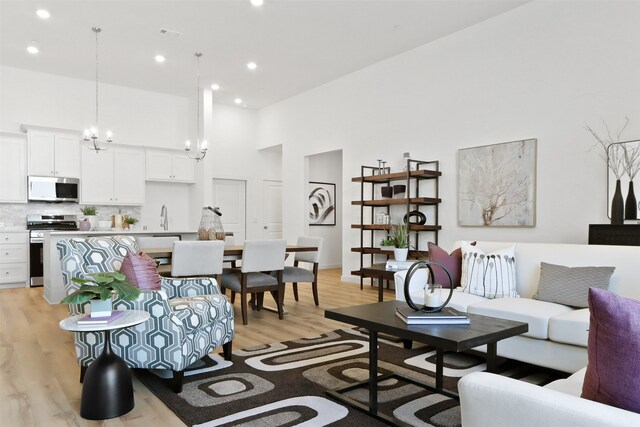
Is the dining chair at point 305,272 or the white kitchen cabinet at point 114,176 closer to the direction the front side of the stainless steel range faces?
the dining chair

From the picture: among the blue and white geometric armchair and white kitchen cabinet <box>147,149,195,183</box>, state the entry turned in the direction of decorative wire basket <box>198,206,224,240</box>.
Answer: the white kitchen cabinet

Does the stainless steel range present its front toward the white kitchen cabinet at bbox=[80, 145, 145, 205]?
no

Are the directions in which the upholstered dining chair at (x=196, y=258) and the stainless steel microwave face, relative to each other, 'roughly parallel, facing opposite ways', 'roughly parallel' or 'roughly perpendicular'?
roughly parallel, facing opposite ways

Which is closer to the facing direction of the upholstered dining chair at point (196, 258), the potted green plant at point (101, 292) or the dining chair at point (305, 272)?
the dining chair

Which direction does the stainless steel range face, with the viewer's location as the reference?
facing the viewer

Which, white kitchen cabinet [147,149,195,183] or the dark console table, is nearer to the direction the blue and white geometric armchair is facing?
the dark console table

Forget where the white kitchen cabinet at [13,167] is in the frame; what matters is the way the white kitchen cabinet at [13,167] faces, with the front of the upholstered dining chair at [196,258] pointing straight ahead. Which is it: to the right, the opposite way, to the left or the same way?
the opposite way

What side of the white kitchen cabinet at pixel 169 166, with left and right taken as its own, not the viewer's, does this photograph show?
front

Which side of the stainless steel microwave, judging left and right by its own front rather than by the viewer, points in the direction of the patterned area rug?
front

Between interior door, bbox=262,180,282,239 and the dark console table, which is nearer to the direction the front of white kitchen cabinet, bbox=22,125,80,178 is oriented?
the dark console table

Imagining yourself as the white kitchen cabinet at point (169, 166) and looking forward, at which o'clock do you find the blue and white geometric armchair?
The blue and white geometric armchair is roughly at 12 o'clock from the white kitchen cabinet.

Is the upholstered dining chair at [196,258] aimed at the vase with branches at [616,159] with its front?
no

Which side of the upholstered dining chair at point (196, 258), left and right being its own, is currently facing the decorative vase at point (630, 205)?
right

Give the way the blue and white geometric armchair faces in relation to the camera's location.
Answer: facing the viewer and to the right of the viewer

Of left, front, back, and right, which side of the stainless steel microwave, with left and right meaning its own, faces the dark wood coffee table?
front

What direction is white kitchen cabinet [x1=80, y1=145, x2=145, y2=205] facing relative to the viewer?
toward the camera

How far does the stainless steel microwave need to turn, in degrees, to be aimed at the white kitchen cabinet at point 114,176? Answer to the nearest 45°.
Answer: approximately 90° to its left

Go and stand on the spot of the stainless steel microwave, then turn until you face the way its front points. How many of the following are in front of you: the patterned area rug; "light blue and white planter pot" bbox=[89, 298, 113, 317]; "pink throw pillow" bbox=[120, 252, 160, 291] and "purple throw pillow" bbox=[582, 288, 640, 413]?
4
